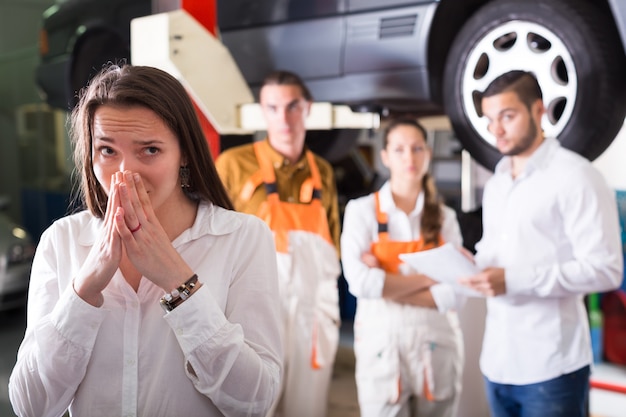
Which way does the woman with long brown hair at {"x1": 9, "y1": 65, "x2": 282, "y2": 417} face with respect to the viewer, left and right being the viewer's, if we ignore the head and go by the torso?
facing the viewer

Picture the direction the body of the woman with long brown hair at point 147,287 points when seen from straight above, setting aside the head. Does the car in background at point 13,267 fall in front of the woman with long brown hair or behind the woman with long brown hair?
behind

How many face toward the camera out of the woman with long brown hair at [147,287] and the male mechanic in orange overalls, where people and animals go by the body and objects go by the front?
2

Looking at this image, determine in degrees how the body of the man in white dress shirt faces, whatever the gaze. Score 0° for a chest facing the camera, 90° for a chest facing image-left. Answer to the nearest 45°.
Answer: approximately 45°

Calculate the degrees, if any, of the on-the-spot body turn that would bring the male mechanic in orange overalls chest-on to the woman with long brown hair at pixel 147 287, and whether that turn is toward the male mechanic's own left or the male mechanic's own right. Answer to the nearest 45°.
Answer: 0° — they already face them

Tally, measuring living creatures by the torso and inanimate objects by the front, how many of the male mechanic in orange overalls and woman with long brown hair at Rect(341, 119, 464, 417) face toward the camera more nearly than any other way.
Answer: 2

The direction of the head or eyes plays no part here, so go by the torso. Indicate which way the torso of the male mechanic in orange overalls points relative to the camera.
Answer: toward the camera

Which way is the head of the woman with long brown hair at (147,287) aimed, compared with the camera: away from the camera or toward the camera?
toward the camera

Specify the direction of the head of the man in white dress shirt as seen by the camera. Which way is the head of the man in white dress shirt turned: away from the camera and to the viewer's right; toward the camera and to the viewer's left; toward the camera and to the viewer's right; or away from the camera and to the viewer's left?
toward the camera and to the viewer's left

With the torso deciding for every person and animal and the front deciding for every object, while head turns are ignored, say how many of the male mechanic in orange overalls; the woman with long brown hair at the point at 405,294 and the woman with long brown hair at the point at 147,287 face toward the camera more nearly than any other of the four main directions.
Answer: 3

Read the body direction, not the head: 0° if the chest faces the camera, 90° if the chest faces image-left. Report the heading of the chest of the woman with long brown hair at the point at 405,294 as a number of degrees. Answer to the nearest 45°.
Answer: approximately 0°
